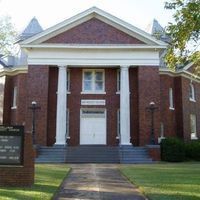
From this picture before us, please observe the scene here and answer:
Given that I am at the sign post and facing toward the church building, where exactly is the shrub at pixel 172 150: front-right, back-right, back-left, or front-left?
front-right

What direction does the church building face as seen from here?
toward the camera

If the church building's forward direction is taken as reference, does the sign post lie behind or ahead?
ahead

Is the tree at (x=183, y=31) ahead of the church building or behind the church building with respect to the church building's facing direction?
ahead

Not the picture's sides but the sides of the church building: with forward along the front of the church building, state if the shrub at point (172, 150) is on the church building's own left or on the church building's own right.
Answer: on the church building's own left

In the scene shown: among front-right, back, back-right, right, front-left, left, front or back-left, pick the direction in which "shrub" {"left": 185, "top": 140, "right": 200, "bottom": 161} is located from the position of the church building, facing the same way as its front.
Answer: left

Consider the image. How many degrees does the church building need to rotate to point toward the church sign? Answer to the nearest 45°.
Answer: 0° — it already faces it

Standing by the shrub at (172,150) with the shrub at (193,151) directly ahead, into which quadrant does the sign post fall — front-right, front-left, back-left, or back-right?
back-right

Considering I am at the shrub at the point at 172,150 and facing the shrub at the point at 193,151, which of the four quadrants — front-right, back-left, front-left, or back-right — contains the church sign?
back-right
